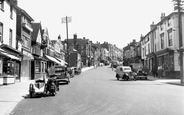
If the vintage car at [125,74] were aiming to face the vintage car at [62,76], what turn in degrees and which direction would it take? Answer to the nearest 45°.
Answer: approximately 90° to its right

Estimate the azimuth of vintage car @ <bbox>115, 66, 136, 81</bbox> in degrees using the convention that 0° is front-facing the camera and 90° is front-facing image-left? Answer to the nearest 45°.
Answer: approximately 315°
